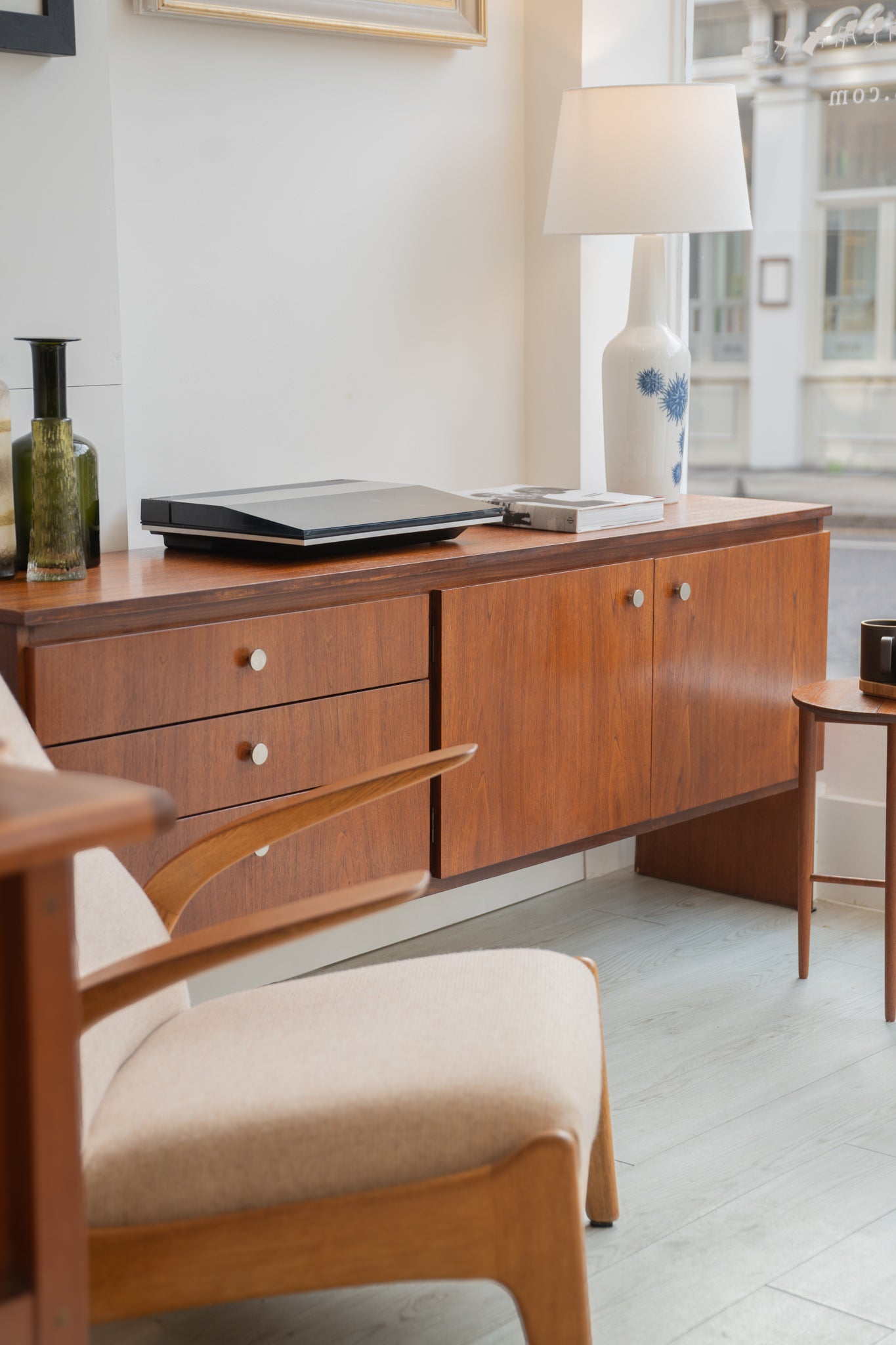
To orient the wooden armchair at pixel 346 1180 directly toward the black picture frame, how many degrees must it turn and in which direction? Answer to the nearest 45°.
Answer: approximately 90° to its left

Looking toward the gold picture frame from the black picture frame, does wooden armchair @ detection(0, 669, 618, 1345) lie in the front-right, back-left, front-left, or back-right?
back-right

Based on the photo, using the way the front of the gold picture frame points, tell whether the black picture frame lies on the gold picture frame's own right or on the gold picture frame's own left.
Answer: on the gold picture frame's own right

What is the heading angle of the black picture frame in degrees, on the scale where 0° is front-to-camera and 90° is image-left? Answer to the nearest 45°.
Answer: approximately 315°

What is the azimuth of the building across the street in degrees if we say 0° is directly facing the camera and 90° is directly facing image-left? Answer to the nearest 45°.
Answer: approximately 0°

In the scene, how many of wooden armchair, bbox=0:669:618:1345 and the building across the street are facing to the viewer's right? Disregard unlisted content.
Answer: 1

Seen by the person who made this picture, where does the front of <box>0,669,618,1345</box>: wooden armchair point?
facing to the right of the viewer

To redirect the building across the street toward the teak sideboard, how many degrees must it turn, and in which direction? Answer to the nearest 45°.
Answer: approximately 45° to its right

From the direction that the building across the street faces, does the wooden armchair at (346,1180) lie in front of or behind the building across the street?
in front

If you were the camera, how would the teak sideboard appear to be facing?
facing the viewer and to the right of the viewer

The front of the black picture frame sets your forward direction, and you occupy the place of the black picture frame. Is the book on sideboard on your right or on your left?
on your left
